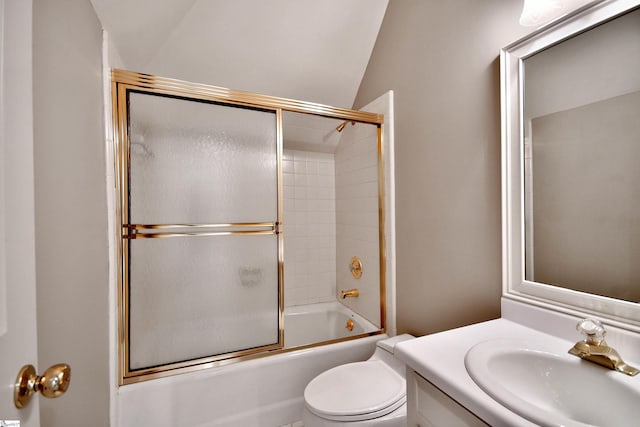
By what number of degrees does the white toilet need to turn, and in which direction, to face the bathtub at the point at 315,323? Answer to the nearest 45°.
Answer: approximately 135° to its right

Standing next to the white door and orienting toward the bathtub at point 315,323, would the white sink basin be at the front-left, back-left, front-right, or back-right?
front-right

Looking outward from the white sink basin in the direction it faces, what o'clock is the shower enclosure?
The shower enclosure is roughly at 1 o'clock from the white sink basin.

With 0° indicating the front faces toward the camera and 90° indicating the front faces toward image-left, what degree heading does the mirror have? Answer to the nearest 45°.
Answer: approximately 45°

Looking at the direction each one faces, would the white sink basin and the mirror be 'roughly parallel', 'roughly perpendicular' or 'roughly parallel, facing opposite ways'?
roughly parallel

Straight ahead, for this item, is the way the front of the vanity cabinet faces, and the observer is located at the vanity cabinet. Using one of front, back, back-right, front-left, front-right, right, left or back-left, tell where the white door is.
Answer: front

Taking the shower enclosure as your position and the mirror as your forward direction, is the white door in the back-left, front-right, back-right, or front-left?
front-right

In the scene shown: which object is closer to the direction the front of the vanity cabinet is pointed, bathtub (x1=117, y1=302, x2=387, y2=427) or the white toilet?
the bathtub

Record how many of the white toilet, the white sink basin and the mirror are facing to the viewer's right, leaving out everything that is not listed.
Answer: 0

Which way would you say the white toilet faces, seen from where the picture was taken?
facing the viewer and to the left of the viewer

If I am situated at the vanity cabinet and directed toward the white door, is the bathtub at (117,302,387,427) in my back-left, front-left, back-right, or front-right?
front-right

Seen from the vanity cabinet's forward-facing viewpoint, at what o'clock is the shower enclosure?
The shower enclosure is roughly at 2 o'clock from the vanity cabinet.

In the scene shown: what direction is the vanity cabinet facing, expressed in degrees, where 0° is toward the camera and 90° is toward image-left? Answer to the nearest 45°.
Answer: approximately 45°

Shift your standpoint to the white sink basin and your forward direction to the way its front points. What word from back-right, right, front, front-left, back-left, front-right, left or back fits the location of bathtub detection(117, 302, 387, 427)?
front-right

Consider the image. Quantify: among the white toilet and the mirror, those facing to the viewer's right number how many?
0

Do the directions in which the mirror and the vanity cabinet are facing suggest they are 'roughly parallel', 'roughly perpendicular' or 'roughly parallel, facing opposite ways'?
roughly parallel
